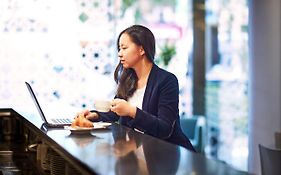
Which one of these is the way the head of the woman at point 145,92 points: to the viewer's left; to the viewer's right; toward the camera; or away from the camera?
to the viewer's left

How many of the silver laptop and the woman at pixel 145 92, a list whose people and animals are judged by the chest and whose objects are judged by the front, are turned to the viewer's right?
1

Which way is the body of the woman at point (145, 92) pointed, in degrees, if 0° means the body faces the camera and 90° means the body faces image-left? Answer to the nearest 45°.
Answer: approximately 45°

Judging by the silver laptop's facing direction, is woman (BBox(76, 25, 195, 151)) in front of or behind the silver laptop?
in front

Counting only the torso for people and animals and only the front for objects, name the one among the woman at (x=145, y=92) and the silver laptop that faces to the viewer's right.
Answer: the silver laptop

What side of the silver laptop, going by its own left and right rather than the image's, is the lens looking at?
right

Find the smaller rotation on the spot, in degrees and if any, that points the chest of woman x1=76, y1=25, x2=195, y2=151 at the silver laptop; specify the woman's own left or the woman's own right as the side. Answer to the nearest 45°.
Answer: approximately 45° to the woman's own right
